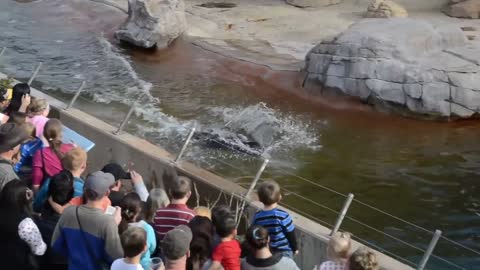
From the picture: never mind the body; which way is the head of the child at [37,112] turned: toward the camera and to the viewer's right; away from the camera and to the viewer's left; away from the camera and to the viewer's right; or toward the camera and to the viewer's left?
away from the camera and to the viewer's right

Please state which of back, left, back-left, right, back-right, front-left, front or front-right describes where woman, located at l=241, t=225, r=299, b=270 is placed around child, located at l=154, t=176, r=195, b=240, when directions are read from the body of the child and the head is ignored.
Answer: right

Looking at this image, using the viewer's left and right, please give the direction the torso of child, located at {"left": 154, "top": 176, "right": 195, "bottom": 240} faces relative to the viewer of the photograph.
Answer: facing away from the viewer and to the right of the viewer

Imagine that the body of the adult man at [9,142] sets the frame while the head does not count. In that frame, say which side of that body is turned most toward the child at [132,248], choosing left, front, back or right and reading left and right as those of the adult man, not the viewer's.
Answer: right

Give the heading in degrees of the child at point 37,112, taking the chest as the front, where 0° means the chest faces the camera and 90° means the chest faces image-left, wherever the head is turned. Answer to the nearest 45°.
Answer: approximately 225°

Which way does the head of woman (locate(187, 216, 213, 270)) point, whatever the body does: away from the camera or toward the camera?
away from the camera

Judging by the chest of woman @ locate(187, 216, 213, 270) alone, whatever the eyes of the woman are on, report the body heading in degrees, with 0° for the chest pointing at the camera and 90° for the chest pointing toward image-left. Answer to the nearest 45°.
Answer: approximately 180°

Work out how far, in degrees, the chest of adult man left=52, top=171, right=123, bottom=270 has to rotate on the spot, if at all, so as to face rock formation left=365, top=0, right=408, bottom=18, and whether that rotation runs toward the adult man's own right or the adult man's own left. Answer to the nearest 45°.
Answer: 0° — they already face it

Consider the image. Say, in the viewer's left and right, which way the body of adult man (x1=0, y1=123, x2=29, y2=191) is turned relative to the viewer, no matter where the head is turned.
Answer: facing away from the viewer and to the right of the viewer

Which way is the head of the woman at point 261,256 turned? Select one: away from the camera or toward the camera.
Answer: away from the camera

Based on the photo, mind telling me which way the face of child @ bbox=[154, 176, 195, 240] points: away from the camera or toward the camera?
away from the camera

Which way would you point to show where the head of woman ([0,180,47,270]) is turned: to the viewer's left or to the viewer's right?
to the viewer's right

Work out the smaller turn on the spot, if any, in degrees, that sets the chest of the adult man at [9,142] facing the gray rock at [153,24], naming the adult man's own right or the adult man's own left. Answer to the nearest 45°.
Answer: approximately 45° to the adult man's own left
